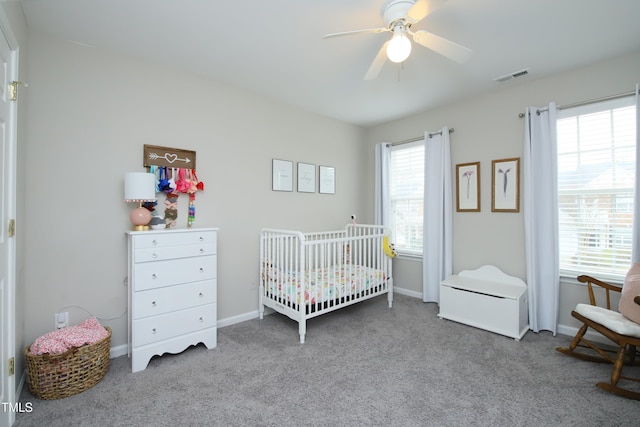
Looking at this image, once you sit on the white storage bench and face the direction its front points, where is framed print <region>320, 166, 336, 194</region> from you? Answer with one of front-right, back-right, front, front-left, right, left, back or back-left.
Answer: front-right

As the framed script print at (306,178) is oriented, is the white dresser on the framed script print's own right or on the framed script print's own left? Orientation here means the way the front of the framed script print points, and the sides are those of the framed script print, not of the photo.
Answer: on the framed script print's own right

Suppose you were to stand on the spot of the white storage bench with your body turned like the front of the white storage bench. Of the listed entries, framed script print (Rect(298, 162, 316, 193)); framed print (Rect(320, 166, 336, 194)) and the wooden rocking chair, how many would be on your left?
1

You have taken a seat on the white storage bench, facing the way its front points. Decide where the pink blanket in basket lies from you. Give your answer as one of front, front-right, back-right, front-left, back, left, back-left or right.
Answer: front

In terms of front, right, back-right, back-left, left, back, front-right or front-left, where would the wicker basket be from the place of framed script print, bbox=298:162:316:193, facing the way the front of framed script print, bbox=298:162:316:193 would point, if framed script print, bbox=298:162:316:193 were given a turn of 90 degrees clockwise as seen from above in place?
front

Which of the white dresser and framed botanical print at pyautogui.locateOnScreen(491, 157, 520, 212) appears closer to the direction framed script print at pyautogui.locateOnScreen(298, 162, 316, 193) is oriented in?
the framed botanical print

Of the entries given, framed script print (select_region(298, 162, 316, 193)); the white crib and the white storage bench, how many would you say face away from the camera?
0

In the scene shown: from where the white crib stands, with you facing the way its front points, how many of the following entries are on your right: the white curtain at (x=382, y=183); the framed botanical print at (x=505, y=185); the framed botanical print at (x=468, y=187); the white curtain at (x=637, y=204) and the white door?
1

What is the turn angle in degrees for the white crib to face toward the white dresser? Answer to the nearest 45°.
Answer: approximately 90° to its right

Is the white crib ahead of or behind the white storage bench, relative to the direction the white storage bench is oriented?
ahead

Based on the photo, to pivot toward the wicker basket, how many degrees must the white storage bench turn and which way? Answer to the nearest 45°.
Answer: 0° — it already faces it

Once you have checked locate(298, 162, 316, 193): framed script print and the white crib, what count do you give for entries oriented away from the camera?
0

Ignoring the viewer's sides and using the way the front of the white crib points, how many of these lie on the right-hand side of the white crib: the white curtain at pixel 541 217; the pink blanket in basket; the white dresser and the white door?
3

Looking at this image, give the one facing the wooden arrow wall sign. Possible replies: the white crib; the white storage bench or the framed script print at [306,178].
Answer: the white storage bench

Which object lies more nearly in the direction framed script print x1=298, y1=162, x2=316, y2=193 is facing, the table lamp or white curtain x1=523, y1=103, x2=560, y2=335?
the white curtain

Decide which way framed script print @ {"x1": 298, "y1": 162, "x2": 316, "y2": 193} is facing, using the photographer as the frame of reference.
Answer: facing the viewer and to the right of the viewer

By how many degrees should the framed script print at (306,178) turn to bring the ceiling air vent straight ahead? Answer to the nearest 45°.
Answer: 0° — it already faces it
